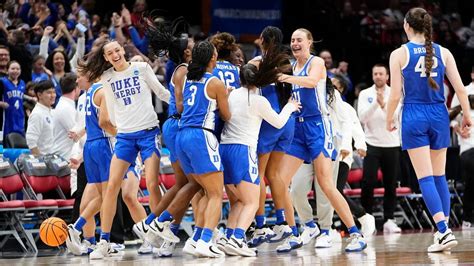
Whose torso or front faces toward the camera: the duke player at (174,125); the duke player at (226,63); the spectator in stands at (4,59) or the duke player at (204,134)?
the spectator in stands

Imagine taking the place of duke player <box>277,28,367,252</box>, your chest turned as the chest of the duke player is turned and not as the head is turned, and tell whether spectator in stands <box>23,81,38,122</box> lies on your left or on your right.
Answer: on your right

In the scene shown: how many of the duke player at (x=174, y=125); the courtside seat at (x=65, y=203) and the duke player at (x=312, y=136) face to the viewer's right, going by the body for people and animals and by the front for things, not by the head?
1

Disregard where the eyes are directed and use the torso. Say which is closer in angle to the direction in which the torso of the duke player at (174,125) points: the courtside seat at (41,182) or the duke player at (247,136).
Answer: the duke player

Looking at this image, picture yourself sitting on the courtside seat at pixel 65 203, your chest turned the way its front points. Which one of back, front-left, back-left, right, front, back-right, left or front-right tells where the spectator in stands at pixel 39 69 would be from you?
back

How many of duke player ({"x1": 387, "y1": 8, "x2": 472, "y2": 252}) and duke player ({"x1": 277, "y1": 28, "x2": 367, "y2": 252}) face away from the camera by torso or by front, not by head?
1

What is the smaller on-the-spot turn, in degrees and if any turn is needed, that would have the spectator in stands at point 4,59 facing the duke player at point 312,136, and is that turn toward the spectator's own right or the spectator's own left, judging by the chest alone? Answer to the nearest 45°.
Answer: approximately 45° to the spectator's own left

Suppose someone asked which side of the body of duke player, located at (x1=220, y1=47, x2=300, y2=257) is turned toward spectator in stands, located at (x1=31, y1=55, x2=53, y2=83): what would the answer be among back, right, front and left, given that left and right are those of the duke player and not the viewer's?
left

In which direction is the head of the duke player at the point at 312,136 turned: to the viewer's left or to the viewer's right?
to the viewer's left

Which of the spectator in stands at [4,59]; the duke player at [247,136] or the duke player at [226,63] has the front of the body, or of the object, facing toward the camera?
the spectator in stands

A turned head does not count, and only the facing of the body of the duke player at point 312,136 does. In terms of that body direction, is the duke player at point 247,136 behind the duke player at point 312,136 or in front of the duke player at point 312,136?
in front

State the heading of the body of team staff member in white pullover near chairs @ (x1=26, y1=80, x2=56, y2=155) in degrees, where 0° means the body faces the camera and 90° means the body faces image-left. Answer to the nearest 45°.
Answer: approximately 315°

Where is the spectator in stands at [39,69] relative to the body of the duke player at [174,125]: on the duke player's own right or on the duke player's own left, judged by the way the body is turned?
on the duke player's own left

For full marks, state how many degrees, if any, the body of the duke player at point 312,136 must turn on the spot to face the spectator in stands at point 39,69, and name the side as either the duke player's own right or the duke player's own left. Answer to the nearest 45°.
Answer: approximately 90° to the duke player's own right
